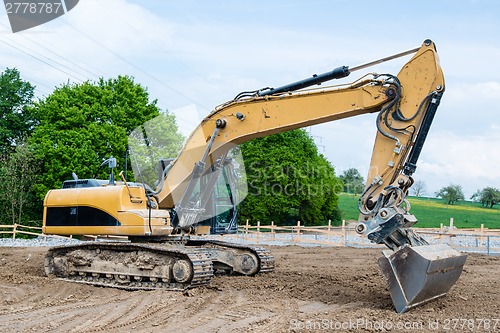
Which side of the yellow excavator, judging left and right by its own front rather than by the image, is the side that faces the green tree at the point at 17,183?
back

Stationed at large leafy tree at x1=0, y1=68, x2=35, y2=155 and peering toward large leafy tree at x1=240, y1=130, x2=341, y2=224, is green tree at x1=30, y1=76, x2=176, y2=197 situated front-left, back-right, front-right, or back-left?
front-right

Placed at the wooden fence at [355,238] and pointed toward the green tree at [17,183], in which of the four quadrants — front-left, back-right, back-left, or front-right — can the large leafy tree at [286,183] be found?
front-right

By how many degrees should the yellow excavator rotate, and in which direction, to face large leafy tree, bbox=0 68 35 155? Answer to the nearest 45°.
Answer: approximately 180°

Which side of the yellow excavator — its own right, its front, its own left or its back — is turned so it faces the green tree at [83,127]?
back

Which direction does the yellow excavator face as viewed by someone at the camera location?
facing the viewer and to the right of the viewer
